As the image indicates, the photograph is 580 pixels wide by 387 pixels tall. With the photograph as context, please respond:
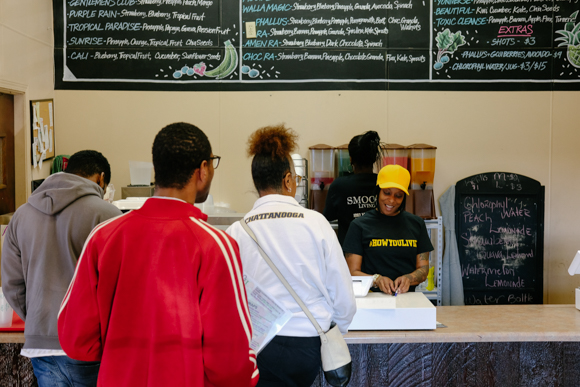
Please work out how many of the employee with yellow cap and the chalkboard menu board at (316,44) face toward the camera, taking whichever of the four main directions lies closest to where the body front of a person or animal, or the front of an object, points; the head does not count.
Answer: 2

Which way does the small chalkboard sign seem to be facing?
toward the camera

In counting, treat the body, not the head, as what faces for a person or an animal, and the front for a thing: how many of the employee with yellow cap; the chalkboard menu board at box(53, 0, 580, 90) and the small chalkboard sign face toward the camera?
3

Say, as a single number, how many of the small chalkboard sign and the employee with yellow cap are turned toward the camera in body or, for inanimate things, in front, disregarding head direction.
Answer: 2

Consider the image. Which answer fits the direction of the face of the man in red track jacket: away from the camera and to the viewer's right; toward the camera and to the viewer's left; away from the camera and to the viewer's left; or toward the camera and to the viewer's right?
away from the camera and to the viewer's right

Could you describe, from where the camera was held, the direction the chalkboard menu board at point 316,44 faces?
facing the viewer

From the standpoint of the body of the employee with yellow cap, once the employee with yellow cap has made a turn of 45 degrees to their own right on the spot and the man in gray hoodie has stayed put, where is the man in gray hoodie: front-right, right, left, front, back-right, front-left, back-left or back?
front

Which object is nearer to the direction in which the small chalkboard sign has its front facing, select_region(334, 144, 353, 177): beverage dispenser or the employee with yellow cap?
the employee with yellow cap

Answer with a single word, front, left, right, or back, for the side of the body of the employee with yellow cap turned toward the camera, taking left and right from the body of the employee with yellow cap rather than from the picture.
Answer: front

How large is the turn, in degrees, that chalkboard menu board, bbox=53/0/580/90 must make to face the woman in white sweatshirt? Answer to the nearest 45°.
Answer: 0° — it already faces them

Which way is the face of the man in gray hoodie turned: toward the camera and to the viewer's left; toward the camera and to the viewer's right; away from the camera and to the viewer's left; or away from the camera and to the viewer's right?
away from the camera and to the viewer's right
